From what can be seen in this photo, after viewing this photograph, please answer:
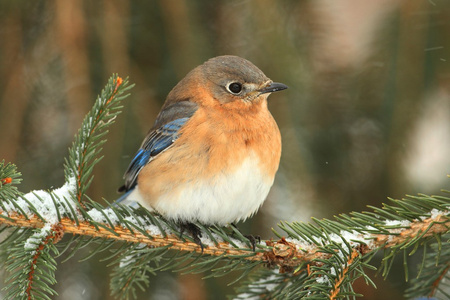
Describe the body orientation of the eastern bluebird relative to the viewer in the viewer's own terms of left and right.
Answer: facing the viewer and to the right of the viewer
